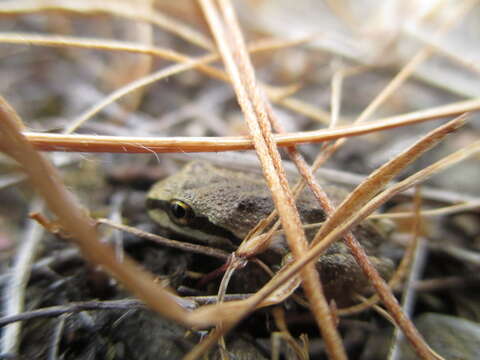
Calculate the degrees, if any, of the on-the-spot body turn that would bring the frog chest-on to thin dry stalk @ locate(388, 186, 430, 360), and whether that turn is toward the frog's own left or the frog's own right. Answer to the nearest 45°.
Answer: approximately 180°

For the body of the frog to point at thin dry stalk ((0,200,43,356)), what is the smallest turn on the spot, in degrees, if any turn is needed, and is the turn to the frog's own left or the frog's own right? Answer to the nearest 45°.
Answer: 0° — it already faces it

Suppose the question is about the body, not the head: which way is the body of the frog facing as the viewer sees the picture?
to the viewer's left

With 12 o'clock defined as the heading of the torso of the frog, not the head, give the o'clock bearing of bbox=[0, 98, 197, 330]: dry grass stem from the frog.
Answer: The dry grass stem is roughly at 10 o'clock from the frog.
